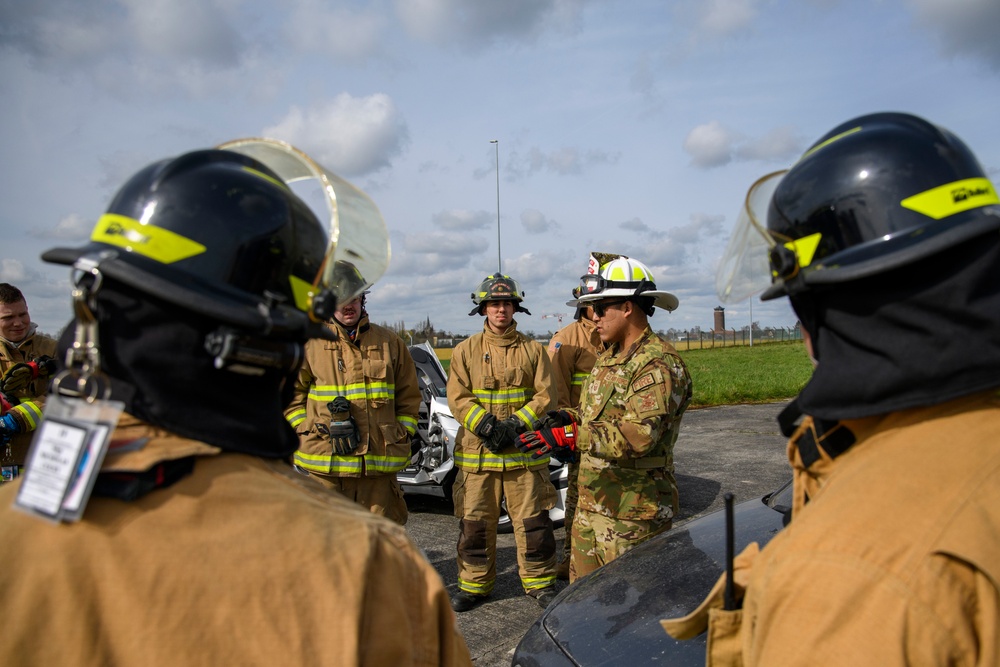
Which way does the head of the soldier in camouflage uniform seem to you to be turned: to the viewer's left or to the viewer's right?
to the viewer's left

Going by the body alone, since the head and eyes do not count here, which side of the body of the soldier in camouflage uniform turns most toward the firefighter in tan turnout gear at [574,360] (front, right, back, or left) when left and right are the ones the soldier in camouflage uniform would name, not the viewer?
right

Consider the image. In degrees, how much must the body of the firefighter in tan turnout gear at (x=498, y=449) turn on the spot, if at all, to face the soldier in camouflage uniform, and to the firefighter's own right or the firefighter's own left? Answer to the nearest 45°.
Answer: approximately 45° to the firefighter's own left

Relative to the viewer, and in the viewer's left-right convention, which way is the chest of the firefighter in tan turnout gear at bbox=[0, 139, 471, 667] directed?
facing away from the viewer and to the right of the viewer

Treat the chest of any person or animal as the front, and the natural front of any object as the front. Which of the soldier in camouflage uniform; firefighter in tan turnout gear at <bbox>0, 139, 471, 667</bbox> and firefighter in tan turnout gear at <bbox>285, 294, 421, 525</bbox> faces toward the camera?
firefighter in tan turnout gear at <bbox>285, 294, 421, 525</bbox>

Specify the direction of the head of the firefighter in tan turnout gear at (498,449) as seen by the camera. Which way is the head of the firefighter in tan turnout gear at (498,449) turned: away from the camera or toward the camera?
toward the camera

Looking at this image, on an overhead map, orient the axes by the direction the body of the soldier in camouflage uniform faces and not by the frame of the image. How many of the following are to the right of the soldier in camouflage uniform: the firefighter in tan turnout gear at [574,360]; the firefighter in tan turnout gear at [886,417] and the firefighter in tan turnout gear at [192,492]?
1

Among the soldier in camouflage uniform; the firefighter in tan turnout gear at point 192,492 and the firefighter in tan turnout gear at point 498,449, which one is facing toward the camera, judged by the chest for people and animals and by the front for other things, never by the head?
the firefighter in tan turnout gear at point 498,449

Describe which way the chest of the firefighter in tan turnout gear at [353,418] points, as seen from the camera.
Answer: toward the camera

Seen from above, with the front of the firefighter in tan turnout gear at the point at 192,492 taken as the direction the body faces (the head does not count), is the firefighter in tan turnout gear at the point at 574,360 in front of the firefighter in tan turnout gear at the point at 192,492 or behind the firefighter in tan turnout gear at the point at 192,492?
in front

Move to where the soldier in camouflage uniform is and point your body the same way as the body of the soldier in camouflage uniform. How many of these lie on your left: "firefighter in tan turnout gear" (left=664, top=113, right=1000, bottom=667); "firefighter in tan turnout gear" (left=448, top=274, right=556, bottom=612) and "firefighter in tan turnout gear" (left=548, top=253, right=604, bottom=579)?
1

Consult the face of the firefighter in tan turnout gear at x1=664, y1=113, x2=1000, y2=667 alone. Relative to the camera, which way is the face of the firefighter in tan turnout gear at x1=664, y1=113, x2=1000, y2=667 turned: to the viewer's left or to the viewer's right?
to the viewer's left

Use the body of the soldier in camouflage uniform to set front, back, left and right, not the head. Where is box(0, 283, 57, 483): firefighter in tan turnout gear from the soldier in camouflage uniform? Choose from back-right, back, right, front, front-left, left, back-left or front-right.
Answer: front

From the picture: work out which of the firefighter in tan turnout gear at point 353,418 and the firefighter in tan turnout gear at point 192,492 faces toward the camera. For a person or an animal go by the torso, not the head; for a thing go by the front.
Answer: the firefighter in tan turnout gear at point 353,418
